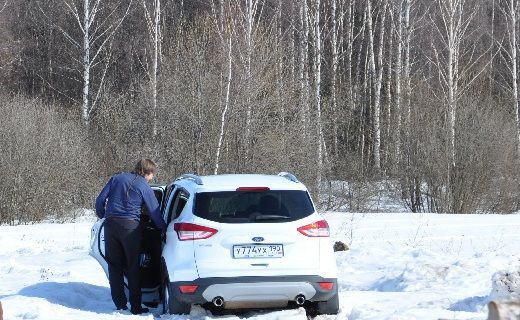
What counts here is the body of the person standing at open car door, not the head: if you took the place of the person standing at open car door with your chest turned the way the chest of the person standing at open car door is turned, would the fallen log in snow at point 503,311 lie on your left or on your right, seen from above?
on your right

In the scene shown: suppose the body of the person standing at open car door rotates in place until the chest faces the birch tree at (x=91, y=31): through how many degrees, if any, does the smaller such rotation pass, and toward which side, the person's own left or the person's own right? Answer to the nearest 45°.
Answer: approximately 45° to the person's own left

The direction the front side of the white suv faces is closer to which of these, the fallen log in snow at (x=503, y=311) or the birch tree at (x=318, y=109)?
the birch tree

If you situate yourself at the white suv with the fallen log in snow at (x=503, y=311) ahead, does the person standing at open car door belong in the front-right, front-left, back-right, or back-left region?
back-right

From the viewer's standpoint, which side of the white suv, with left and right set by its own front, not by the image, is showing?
back

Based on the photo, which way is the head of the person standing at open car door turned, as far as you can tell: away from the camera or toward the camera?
away from the camera

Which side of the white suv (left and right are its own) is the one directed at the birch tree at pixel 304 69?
front

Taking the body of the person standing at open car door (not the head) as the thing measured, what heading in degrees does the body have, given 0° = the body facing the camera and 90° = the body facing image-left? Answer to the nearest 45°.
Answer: approximately 225°

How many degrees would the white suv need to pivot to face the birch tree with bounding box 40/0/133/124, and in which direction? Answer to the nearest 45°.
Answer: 0° — it already faces it

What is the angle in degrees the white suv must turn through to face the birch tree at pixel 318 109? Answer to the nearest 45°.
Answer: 0° — it already faces it

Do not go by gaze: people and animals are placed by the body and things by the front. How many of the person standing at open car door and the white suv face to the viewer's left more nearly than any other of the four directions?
0

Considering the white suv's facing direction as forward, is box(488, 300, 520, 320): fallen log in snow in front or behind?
behind
